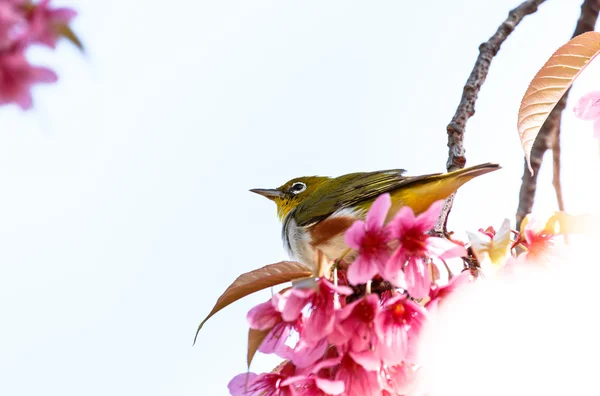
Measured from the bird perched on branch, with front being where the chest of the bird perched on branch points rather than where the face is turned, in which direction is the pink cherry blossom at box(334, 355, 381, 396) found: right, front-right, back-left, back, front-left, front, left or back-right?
left

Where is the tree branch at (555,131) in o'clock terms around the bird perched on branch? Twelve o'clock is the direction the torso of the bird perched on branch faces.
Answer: The tree branch is roughly at 6 o'clock from the bird perched on branch.

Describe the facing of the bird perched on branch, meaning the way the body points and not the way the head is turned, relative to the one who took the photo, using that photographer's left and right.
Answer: facing to the left of the viewer

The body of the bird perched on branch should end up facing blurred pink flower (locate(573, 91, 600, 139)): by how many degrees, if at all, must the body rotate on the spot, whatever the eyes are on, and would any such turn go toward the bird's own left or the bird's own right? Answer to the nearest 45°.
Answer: approximately 135° to the bird's own left

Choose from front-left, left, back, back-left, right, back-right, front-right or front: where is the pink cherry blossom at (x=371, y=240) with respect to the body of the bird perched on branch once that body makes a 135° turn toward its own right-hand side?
back-right

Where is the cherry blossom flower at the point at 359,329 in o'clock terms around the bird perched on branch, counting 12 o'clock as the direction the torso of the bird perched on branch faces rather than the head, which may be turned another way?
The cherry blossom flower is roughly at 9 o'clock from the bird perched on branch.

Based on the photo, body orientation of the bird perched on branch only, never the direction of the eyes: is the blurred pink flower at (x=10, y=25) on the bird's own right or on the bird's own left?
on the bird's own left

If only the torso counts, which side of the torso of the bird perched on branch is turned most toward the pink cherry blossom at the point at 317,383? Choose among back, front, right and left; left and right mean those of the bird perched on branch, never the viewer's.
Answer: left

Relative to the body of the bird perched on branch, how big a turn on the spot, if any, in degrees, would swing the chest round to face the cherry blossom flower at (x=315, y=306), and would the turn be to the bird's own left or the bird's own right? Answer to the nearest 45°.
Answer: approximately 90° to the bird's own left

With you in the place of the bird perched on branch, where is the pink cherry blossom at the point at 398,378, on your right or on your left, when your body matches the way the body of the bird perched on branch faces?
on your left
